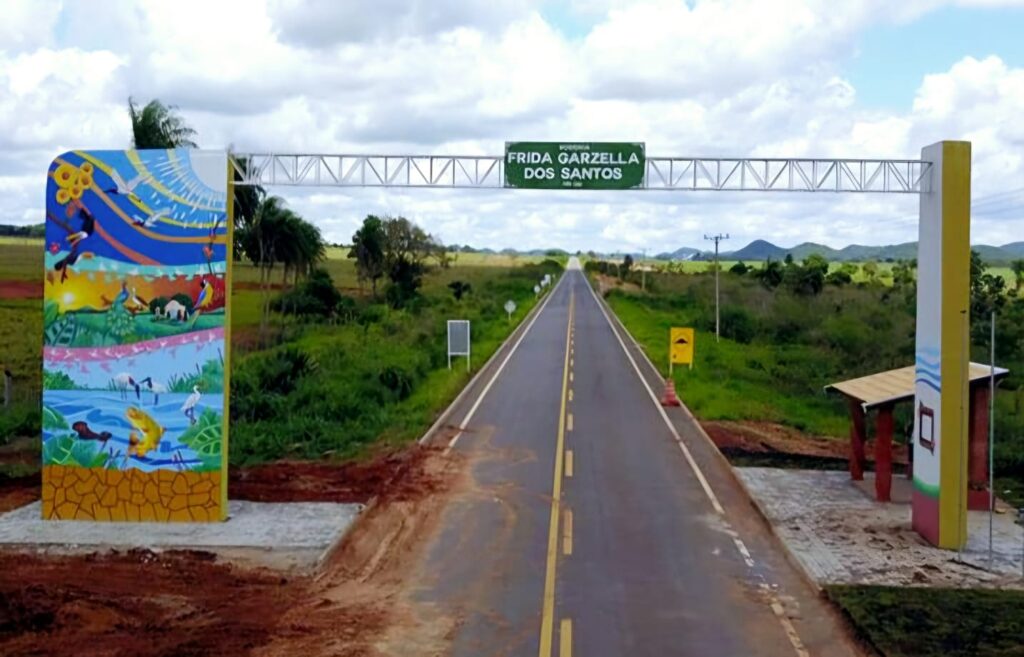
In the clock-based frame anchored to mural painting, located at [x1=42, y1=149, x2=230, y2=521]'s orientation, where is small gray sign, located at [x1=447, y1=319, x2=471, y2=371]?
The small gray sign is roughly at 7 o'clock from the mural painting.

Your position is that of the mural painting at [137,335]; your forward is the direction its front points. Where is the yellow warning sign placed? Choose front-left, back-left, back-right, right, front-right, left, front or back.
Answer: back-left

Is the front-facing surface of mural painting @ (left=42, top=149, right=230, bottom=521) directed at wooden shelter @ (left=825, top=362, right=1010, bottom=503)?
no

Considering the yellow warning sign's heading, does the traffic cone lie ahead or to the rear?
ahead

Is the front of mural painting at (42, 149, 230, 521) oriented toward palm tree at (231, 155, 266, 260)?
no

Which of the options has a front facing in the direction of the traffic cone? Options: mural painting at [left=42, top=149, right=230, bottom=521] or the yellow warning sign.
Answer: the yellow warning sign

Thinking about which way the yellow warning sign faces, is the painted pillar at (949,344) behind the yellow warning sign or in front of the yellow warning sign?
in front

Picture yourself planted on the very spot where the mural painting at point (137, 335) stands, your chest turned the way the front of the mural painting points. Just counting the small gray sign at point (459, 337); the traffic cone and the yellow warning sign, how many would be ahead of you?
0

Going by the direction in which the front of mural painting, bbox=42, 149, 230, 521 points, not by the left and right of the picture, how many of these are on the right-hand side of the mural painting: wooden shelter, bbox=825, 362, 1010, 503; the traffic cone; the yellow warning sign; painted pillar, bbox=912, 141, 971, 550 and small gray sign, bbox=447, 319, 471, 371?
0

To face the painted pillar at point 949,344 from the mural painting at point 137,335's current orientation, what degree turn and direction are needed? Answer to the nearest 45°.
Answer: approximately 45° to its left

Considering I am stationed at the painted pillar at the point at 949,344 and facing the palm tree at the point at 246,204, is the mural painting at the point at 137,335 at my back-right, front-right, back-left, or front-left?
front-left

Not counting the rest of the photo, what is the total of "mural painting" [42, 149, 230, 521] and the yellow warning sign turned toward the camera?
2

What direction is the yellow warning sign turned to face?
toward the camera

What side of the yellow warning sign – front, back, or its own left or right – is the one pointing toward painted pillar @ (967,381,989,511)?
front

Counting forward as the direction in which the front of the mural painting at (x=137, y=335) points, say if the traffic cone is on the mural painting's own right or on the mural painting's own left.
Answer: on the mural painting's own left

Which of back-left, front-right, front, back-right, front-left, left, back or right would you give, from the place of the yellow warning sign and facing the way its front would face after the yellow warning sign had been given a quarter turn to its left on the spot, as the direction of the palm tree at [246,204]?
back

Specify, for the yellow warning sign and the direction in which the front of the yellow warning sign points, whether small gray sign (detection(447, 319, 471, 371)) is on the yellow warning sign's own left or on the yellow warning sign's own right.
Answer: on the yellow warning sign's own right

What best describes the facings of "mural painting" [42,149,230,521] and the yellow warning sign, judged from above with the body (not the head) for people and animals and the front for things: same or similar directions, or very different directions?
same or similar directions

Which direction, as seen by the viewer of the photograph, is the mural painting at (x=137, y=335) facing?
facing the viewer
